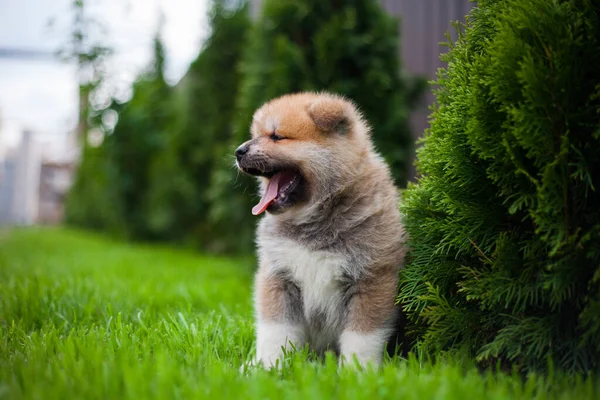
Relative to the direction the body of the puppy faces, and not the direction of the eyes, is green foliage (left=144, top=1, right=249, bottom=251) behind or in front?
behind

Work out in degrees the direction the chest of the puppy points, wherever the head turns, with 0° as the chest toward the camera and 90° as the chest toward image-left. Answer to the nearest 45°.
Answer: approximately 0°

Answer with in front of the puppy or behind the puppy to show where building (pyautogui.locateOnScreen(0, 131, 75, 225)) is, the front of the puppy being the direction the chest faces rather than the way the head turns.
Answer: behind

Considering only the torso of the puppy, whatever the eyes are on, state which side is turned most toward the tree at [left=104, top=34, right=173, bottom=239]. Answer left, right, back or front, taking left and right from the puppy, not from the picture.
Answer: back

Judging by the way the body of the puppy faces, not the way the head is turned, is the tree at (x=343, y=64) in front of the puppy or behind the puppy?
behind

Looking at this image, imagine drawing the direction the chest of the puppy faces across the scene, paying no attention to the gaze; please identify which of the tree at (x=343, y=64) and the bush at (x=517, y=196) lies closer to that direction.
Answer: the bush
